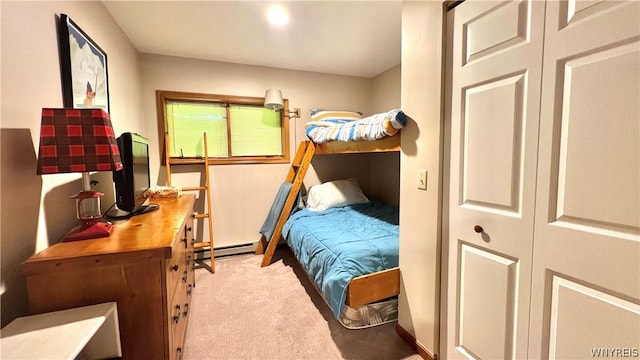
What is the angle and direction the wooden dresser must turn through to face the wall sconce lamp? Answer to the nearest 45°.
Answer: approximately 45° to its left

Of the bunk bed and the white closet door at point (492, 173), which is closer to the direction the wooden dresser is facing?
the bunk bed

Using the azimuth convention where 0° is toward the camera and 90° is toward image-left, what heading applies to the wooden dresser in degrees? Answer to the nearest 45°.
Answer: approximately 270°

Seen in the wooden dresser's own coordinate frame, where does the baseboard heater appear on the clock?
The baseboard heater is roughly at 10 o'clock from the wooden dresser.

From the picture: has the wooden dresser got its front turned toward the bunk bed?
yes

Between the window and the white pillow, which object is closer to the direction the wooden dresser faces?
the white pillow

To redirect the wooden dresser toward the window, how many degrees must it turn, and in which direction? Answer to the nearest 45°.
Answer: approximately 45° to its left
